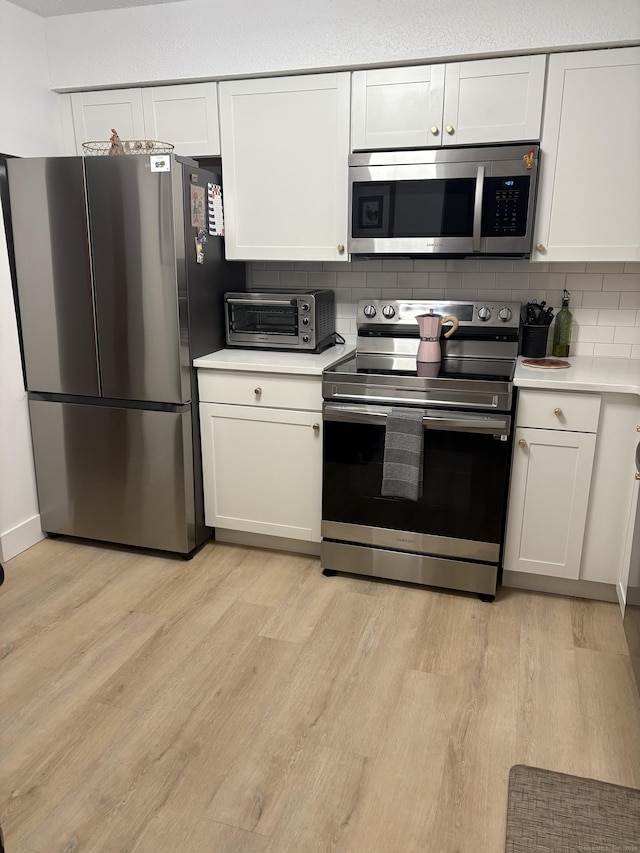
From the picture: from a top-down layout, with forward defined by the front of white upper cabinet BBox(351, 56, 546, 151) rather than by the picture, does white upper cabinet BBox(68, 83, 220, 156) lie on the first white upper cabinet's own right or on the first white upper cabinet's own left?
on the first white upper cabinet's own right

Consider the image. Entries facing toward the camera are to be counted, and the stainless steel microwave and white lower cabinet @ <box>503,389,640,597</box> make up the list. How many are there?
2

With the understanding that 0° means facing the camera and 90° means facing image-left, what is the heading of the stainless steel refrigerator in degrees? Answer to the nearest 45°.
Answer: approximately 45°

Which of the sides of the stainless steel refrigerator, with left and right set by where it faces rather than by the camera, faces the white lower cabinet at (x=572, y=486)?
left
